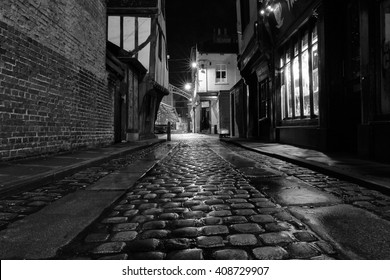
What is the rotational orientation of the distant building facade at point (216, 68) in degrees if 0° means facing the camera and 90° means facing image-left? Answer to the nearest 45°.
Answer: approximately 0°
